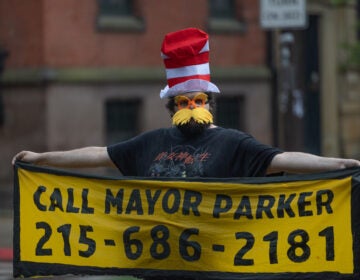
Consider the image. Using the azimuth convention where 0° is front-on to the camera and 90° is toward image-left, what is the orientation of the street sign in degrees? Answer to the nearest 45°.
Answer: approximately 0°

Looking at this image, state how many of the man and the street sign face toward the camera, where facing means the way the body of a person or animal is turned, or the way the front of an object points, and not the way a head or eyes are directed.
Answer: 2

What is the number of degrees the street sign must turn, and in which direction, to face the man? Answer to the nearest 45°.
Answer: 0° — it already faces them

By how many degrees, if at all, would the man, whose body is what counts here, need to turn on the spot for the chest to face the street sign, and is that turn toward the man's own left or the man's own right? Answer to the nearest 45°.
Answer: approximately 180°
